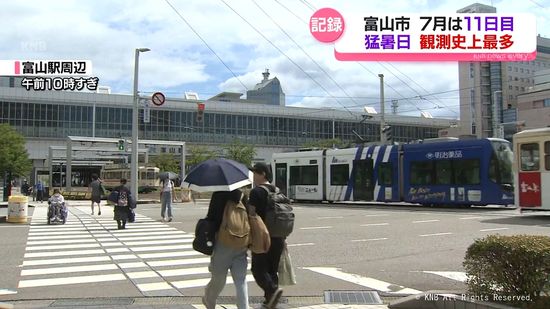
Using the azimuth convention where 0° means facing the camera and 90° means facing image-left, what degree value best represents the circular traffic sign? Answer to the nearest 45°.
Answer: approximately 0°

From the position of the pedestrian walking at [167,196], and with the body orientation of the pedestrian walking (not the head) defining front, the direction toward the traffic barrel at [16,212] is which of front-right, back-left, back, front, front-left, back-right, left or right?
right

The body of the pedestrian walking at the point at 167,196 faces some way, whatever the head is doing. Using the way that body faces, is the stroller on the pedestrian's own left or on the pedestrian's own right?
on the pedestrian's own right

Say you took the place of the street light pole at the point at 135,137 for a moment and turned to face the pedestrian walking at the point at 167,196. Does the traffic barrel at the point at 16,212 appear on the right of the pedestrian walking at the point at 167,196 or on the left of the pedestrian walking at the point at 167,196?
right

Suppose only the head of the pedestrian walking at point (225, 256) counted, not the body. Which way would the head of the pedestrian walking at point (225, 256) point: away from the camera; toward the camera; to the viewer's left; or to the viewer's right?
away from the camera

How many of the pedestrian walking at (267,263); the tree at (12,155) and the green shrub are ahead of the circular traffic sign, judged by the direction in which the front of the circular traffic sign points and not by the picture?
2

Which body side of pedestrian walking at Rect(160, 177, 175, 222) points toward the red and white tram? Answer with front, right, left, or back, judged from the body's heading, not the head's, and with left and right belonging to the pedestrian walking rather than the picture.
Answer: left

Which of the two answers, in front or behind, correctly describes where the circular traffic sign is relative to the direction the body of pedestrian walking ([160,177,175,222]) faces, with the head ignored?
behind
